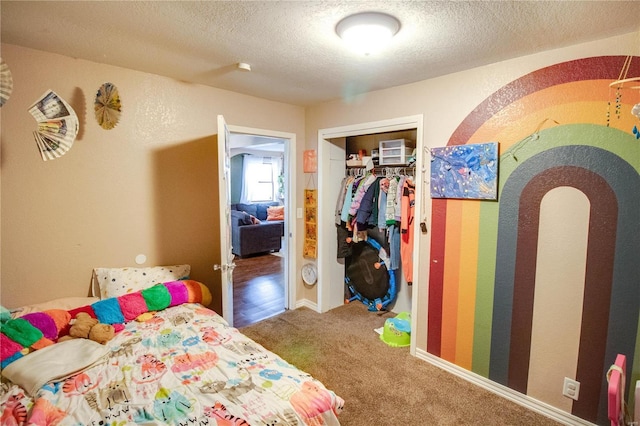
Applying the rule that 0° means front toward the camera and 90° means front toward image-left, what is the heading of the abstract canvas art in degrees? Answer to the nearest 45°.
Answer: approximately 45°

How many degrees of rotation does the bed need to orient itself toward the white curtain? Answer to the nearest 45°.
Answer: approximately 135° to its left

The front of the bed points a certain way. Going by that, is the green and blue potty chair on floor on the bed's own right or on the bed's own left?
on the bed's own left

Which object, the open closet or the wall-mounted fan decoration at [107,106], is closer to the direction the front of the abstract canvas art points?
the wall-mounted fan decoration

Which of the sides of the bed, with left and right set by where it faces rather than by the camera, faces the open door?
left

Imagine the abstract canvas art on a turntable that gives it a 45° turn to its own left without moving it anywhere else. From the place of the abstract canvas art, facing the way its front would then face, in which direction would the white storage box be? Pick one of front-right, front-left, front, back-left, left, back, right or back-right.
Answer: back-right

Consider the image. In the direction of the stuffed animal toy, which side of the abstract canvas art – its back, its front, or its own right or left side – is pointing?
front

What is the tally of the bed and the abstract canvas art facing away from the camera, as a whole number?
0

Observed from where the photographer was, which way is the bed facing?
facing the viewer and to the right of the viewer
